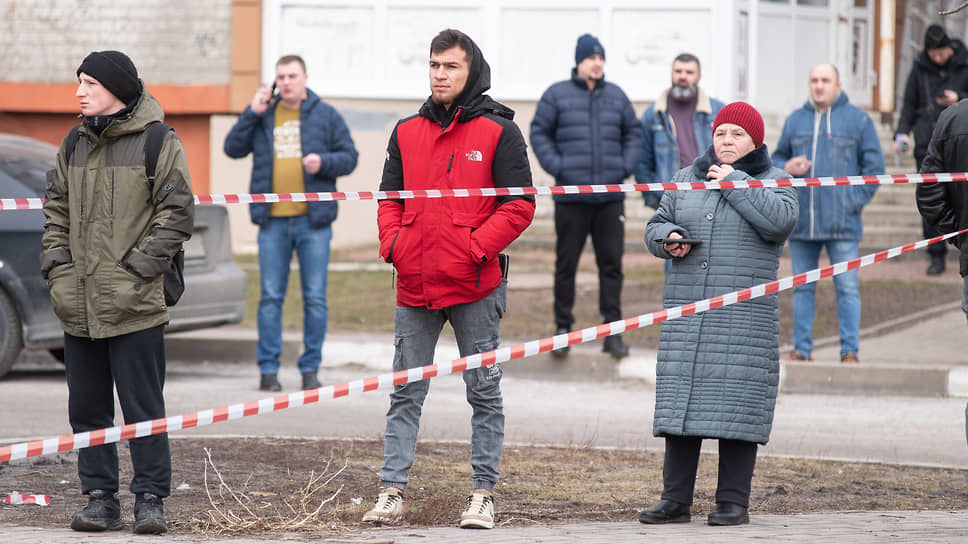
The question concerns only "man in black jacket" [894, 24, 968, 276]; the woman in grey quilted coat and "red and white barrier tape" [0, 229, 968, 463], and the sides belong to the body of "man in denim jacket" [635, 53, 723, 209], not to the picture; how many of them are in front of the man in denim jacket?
2

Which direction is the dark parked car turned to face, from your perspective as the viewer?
facing away from the viewer and to the left of the viewer

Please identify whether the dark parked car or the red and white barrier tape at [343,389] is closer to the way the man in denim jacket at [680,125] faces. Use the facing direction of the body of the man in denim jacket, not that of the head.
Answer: the red and white barrier tape

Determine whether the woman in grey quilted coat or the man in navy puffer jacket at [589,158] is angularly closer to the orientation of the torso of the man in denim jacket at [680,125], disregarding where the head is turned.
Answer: the woman in grey quilted coat

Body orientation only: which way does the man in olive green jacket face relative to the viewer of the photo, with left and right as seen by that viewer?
facing the viewer and to the left of the viewer

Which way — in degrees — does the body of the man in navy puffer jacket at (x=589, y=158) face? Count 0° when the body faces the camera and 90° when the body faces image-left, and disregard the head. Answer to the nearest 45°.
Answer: approximately 0°

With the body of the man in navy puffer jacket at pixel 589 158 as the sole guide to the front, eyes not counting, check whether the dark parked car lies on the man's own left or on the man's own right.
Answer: on the man's own right

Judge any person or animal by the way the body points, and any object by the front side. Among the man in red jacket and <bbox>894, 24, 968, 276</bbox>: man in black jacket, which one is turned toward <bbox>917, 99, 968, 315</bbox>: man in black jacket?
<bbox>894, 24, 968, 276</bbox>: man in black jacket

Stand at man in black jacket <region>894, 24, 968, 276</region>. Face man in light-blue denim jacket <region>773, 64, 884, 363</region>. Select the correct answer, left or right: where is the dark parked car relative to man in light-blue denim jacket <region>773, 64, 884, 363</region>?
right

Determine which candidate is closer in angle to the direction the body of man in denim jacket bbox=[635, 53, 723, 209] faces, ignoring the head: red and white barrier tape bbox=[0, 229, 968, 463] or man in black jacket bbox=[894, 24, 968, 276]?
the red and white barrier tape
